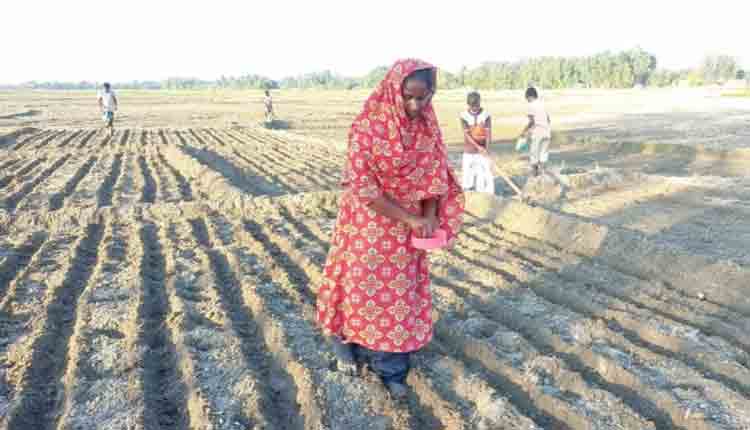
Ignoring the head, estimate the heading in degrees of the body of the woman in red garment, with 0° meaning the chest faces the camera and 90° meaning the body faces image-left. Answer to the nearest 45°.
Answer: approximately 315°

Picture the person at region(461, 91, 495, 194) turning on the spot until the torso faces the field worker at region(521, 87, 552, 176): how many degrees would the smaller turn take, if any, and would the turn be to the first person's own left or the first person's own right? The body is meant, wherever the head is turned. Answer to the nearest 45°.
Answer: approximately 135° to the first person's own left

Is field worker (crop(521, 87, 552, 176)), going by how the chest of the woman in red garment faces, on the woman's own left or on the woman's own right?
on the woman's own left

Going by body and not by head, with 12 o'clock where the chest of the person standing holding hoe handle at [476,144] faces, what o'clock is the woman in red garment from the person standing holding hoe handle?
The woman in red garment is roughly at 12 o'clock from the person standing holding hoe handle.

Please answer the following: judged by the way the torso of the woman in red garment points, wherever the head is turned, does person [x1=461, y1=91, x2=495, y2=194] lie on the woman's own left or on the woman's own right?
on the woman's own left

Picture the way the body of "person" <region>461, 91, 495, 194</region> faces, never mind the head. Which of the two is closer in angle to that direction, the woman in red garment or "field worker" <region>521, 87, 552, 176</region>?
the woman in red garment

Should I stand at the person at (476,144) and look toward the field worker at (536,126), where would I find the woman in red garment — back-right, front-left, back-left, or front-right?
back-right
